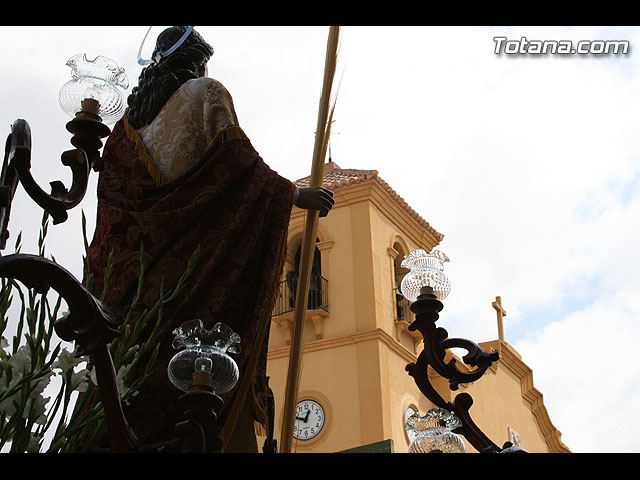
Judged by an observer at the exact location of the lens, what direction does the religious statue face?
facing away from the viewer and to the right of the viewer
